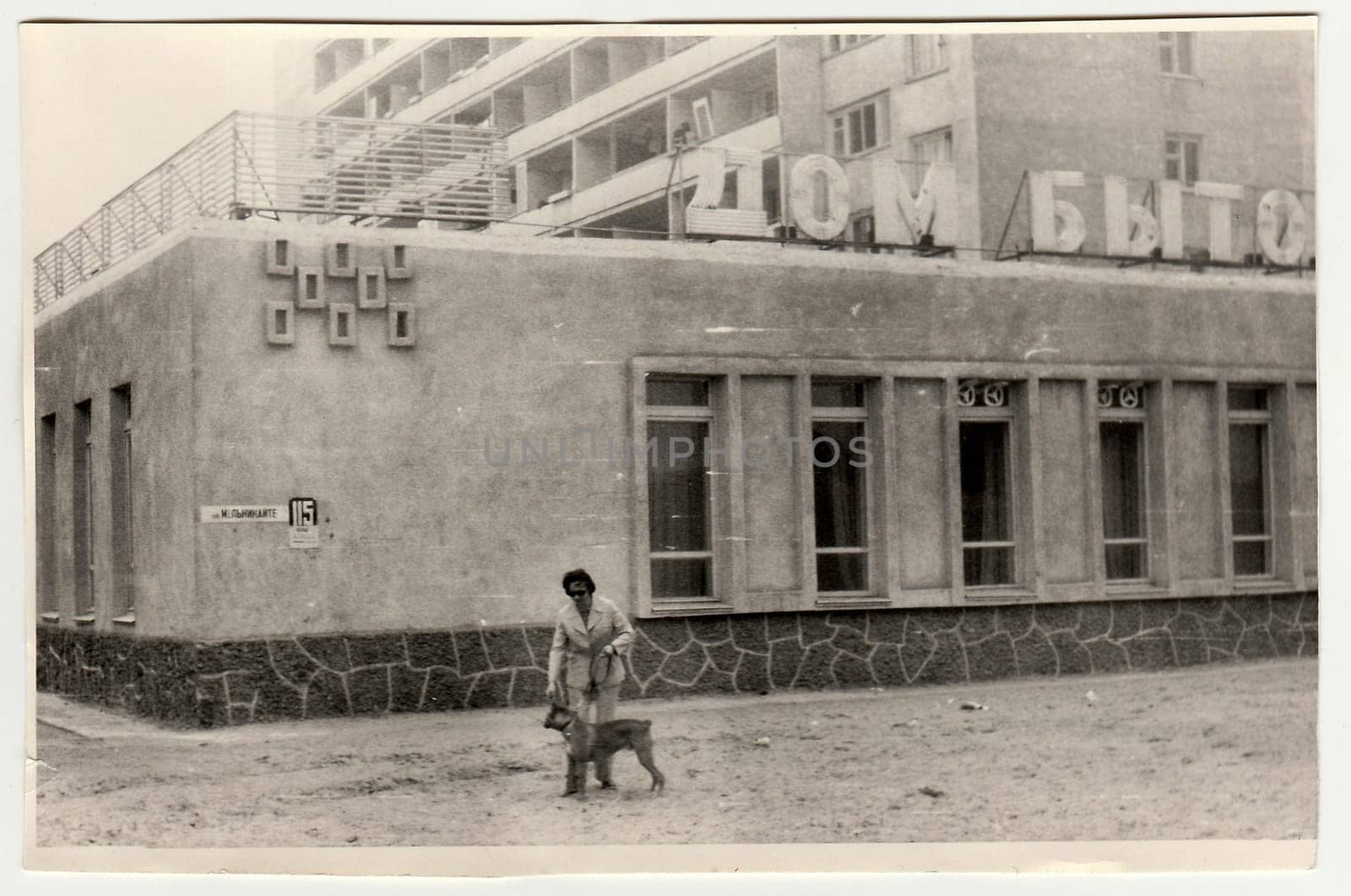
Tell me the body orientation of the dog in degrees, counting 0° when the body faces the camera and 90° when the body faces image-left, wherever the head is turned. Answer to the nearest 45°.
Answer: approximately 90°
